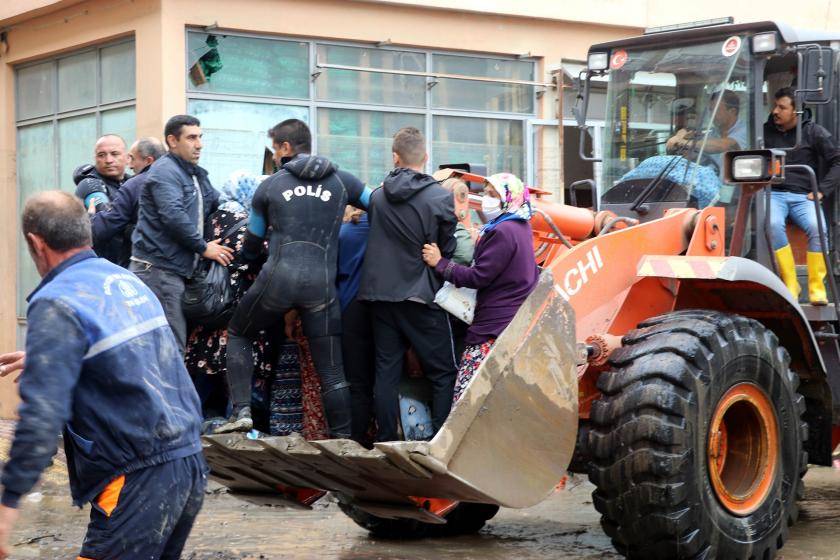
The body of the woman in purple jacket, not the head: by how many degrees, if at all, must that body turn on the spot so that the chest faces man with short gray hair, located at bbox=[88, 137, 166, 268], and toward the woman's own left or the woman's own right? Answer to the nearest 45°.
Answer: approximately 45° to the woman's own right

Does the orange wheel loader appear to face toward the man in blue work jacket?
yes

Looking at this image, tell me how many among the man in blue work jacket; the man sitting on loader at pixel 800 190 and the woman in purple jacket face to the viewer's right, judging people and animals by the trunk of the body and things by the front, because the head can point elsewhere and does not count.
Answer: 0

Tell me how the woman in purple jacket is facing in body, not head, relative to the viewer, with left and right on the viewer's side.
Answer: facing to the left of the viewer

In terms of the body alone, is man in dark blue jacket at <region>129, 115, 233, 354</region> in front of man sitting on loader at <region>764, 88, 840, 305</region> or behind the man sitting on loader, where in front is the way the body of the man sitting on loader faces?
in front

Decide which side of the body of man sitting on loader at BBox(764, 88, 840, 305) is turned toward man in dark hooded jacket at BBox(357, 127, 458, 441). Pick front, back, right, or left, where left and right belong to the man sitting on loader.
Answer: front

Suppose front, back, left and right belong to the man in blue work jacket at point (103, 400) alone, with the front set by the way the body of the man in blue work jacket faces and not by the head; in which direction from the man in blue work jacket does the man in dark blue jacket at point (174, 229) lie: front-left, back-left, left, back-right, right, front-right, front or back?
front-right

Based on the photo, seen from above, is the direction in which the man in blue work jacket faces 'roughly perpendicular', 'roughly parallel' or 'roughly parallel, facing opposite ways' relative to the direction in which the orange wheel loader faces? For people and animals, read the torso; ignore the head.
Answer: roughly perpendicular

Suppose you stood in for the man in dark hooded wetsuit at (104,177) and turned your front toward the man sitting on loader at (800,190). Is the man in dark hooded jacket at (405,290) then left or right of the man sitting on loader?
right

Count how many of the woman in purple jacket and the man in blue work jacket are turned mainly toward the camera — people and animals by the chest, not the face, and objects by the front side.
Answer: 0

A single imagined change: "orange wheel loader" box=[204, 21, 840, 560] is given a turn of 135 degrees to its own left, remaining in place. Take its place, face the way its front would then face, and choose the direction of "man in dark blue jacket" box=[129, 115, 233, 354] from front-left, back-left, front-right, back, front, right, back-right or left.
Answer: back

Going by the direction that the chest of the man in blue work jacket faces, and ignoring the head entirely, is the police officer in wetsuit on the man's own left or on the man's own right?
on the man's own right

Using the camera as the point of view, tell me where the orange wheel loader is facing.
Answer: facing the viewer and to the left of the viewer

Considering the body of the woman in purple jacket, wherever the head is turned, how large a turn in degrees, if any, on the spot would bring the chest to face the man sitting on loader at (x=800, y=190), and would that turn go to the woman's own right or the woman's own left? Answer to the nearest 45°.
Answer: approximately 135° to the woman's own right

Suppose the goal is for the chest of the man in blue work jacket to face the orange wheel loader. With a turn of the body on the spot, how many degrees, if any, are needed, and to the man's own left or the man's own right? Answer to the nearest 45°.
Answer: approximately 90° to the man's own right

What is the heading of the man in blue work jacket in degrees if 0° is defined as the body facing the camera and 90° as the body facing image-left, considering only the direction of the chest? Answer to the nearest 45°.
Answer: approximately 135°

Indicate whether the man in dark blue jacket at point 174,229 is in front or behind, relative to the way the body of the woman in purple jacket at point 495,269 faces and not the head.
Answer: in front
